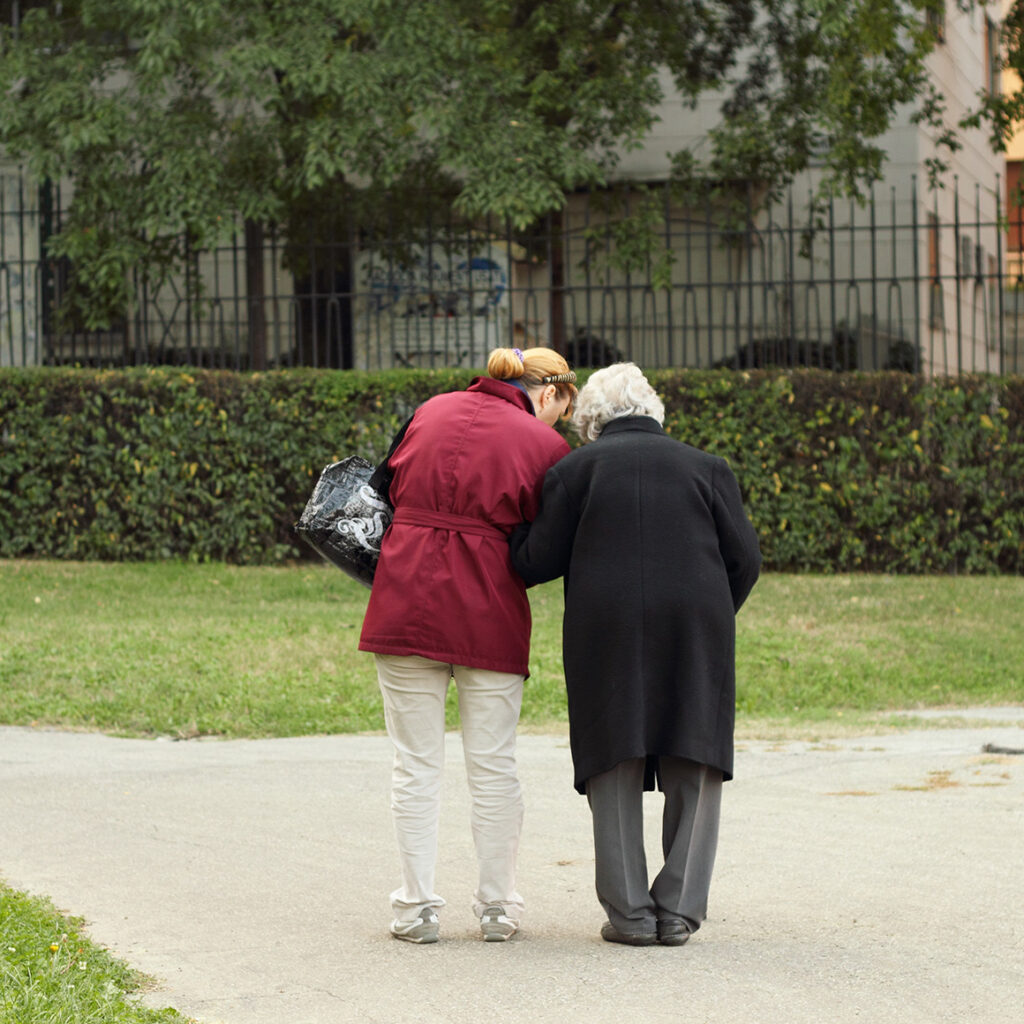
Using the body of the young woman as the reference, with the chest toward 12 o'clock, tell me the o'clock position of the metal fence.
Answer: The metal fence is roughly at 12 o'clock from the young woman.

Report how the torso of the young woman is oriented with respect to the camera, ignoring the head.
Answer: away from the camera

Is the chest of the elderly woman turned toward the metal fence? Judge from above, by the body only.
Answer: yes

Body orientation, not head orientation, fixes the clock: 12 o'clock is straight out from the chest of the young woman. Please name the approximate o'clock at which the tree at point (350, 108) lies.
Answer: The tree is roughly at 12 o'clock from the young woman.

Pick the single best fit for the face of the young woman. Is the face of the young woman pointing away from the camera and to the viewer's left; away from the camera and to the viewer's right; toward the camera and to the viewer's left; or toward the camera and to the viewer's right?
away from the camera and to the viewer's right

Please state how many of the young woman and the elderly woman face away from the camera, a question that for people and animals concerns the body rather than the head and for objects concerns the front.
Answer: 2

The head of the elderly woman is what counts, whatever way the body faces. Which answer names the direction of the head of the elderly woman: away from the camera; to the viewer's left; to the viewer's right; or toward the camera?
away from the camera

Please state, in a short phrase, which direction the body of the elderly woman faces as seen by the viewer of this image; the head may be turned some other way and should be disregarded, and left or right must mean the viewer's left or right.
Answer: facing away from the viewer
